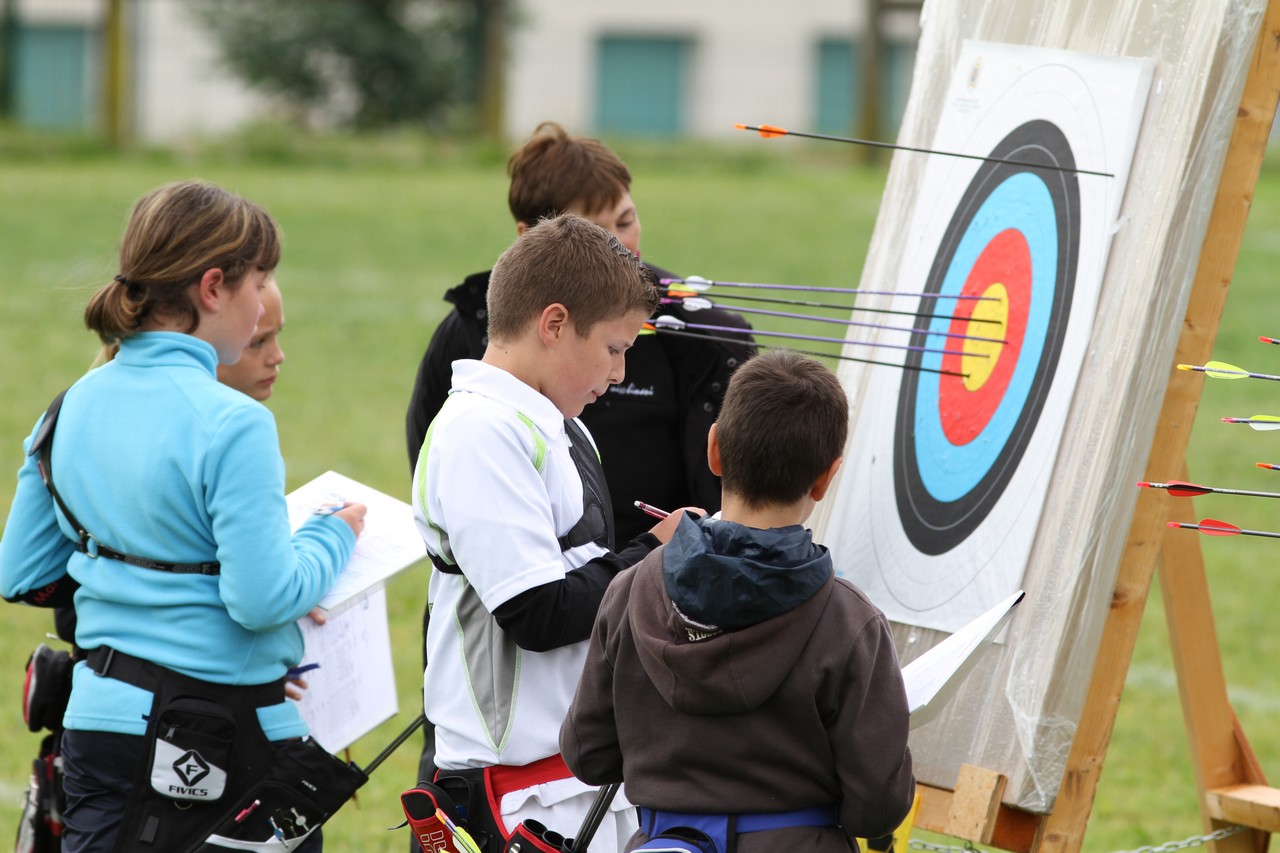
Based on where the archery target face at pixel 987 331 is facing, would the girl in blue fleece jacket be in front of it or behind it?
in front

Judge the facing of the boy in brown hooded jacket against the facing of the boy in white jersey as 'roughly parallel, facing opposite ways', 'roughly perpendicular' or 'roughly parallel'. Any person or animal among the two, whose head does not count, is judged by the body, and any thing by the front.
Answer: roughly perpendicular

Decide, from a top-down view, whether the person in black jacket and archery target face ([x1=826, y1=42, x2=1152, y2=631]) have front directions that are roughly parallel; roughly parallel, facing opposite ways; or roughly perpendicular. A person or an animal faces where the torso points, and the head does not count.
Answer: roughly perpendicular

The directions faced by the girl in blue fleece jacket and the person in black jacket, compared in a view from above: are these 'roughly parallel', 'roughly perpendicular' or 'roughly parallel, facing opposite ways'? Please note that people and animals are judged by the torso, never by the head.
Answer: roughly perpendicular

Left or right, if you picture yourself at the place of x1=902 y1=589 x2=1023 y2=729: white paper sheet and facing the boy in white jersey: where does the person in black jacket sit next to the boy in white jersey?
right

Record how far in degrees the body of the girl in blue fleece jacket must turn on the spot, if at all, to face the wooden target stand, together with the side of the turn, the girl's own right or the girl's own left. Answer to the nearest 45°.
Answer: approximately 45° to the girl's own right

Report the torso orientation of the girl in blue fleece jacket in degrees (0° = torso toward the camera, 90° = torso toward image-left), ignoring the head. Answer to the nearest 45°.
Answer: approximately 225°

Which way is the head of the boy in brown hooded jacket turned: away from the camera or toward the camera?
away from the camera

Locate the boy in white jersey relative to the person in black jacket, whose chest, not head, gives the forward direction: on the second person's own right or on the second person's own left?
on the second person's own right

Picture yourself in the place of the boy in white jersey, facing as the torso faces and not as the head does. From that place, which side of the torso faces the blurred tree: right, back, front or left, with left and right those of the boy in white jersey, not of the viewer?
left

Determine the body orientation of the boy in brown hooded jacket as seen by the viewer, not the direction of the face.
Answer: away from the camera

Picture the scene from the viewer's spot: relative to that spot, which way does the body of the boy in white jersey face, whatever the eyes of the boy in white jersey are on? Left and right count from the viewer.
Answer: facing to the right of the viewer

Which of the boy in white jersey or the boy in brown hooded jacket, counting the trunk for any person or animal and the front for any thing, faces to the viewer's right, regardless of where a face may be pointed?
the boy in white jersey
